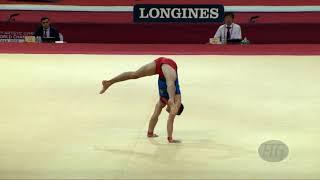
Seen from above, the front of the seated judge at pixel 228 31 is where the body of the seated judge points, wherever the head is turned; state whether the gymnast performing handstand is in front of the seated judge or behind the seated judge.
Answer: in front

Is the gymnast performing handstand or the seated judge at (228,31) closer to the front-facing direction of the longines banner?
the gymnast performing handstand

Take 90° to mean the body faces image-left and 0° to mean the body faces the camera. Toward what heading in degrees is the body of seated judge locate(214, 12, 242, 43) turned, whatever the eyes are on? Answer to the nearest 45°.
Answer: approximately 0°

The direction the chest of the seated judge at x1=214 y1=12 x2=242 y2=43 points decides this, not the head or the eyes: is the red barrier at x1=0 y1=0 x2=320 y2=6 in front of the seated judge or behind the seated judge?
behind

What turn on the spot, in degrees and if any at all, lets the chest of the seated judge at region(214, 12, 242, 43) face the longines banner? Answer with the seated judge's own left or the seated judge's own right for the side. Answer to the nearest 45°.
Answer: approximately 135° to the seated judge's own right

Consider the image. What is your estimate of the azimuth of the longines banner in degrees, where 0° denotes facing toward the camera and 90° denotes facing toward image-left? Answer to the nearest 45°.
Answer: approximately 0°

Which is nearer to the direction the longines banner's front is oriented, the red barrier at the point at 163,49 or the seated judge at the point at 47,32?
the red barrier

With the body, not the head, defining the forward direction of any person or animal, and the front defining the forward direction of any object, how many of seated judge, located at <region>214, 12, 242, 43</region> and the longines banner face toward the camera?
2

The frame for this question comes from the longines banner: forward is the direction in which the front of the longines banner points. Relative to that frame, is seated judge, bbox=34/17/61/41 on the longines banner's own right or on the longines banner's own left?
on the longines banner's own right

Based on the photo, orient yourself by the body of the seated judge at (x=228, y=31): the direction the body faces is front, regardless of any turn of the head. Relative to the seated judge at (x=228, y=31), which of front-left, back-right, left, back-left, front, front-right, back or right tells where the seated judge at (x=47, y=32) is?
right

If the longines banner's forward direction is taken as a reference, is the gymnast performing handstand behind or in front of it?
in front
